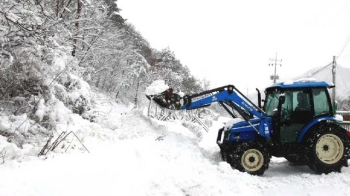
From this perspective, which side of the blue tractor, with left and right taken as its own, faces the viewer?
left
